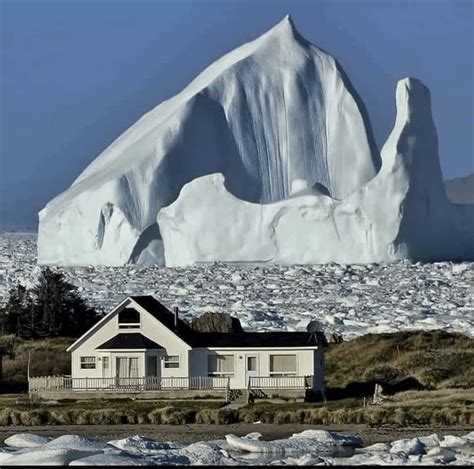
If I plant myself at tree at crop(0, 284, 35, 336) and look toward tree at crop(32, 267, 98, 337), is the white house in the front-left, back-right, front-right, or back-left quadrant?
front-right

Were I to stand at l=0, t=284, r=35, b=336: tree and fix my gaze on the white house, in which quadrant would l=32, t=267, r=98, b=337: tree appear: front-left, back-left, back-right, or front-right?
front-left

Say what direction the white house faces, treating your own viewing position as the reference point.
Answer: facing the viewer

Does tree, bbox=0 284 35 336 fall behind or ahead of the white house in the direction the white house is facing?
behind

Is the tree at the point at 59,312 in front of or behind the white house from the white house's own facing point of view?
behind
